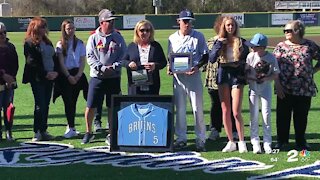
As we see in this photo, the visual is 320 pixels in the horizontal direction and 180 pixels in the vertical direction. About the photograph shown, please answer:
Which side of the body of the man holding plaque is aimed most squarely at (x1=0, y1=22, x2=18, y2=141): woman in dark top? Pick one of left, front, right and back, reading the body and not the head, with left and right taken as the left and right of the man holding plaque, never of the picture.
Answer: right

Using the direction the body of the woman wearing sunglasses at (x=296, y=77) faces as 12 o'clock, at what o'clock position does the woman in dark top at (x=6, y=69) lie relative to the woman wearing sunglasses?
The woman in dark top is roughly at 3 o'clock from the woman wearing sunglasses.

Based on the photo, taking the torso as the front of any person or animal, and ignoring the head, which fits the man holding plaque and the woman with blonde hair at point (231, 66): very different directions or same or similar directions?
same or similar directions

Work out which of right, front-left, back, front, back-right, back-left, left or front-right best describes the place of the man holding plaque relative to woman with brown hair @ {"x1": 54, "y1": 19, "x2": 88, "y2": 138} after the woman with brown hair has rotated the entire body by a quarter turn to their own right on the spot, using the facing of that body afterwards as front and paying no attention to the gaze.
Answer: back-left

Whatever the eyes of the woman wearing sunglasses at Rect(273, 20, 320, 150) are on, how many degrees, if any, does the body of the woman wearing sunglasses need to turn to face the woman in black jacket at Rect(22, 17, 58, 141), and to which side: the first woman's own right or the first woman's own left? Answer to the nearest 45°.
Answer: approximately 90° to the first woman's own right

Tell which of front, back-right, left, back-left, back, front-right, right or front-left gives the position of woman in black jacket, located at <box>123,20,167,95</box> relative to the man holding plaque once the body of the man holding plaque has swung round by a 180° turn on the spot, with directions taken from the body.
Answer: left

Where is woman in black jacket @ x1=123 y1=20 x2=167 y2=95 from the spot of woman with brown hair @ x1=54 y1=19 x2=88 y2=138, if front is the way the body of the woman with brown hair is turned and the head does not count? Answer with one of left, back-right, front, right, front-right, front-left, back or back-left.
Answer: front-left

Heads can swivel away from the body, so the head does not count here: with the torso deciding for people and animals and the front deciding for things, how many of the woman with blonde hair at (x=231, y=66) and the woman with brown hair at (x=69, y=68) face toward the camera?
2

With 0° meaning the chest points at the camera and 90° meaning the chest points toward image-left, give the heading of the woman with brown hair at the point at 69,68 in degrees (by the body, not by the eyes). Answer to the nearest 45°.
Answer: approximately 0°

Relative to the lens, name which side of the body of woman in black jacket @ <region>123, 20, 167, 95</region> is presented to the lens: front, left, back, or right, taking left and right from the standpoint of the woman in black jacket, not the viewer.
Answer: front

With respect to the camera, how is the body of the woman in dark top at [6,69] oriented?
toward the camera

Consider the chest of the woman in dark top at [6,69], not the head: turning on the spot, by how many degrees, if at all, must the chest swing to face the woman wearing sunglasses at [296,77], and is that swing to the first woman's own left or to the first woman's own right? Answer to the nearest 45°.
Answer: approximately 45° to the first woman's own left

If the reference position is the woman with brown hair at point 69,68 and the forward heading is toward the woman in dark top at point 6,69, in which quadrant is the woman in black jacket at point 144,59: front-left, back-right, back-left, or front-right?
back-left

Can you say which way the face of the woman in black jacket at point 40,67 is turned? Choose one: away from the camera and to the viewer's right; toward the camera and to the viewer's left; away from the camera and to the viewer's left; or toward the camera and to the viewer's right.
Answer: toward the camera and to the viewer's right
